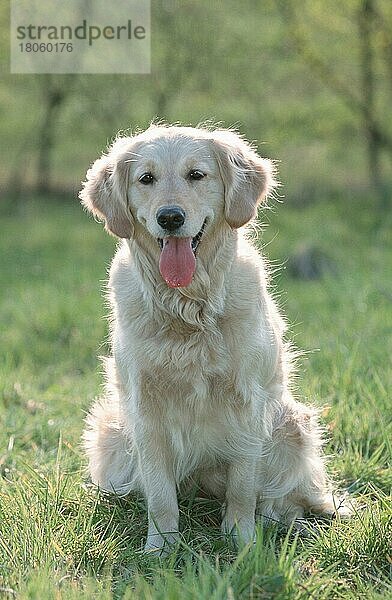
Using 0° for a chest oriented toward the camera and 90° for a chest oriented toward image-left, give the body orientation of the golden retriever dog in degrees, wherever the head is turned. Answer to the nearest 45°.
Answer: approximately 0°

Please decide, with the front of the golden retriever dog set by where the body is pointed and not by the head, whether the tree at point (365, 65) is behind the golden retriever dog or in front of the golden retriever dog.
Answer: behind
